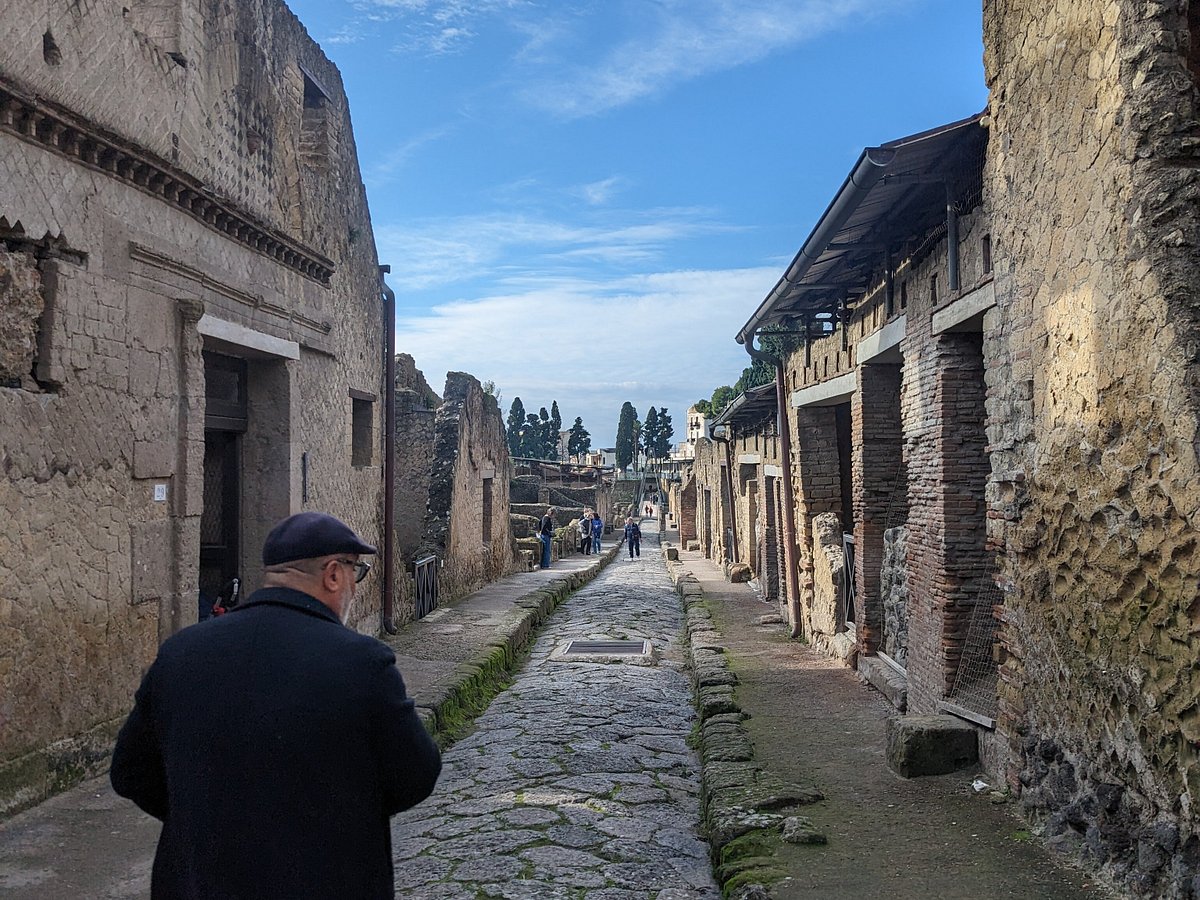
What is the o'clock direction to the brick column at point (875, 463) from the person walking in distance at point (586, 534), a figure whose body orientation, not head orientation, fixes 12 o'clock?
The brick column is roughly at 12 o'clock from the person walking in distance.

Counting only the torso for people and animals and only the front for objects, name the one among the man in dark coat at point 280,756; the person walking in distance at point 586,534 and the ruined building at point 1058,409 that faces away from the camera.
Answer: the man in dark coat

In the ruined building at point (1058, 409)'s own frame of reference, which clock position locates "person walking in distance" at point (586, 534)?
The person walking in distance is roughly at 2 o'clock from the ruined building.

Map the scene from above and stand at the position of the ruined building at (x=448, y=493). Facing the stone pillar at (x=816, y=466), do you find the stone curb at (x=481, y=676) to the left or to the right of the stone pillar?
right

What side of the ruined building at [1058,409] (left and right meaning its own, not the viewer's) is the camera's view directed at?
left

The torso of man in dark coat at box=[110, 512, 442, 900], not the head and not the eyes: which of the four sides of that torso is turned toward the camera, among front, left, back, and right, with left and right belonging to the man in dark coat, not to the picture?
back

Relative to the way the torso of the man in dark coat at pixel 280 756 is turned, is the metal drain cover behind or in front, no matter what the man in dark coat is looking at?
in front

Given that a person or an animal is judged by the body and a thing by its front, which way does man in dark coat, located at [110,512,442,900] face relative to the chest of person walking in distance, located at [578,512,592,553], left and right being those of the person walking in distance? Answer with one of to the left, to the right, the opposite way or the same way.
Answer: the opposite way
